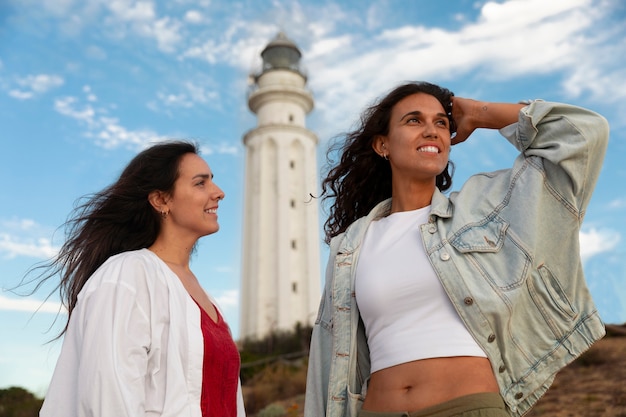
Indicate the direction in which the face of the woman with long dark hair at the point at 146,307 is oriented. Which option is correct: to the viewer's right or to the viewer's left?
to the viewer's right

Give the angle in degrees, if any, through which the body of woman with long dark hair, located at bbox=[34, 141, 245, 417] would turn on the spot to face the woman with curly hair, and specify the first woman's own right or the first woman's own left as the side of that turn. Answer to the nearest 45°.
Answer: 0° — they already face them

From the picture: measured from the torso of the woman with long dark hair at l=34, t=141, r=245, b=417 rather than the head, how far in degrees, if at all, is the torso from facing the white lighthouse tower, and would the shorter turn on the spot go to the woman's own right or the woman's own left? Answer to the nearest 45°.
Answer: approximately 90° to the woman's own left

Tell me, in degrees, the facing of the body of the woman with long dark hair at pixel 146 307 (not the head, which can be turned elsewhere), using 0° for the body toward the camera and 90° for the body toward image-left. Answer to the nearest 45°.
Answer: approximately 270°

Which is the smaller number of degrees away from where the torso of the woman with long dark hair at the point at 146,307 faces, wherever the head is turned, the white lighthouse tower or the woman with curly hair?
the woman with curly hair
